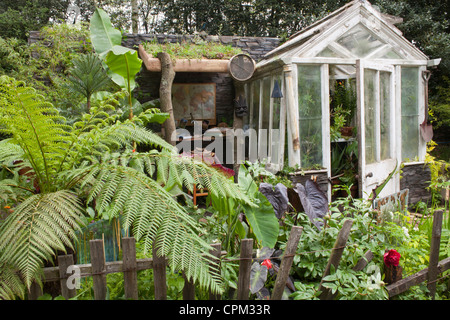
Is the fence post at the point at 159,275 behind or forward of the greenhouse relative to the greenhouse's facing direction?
forward

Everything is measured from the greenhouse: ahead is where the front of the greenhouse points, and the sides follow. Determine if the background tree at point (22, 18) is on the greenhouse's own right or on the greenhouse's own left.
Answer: on the greenhouse's own right

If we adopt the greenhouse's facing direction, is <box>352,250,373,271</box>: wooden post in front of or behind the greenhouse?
in front

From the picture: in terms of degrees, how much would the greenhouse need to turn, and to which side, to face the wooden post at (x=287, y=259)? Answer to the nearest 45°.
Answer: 0° — it already faces it

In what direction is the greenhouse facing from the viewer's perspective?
toward the camera

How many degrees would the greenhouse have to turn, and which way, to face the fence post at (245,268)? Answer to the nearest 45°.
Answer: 0° — it already faces it

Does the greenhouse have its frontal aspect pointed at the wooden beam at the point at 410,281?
yes

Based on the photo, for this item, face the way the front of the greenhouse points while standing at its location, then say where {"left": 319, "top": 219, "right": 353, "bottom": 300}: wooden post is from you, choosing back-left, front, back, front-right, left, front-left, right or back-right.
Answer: front

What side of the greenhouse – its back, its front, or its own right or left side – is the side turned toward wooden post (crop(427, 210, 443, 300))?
front
